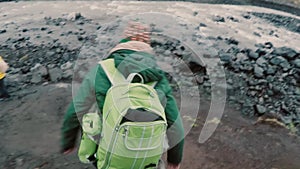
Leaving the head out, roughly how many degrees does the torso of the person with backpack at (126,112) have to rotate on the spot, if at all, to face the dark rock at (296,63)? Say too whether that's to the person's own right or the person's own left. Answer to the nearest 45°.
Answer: approximately 45° to the person's own right

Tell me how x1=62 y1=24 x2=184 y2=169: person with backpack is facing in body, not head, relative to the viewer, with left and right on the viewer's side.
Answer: facing away from the viewer
